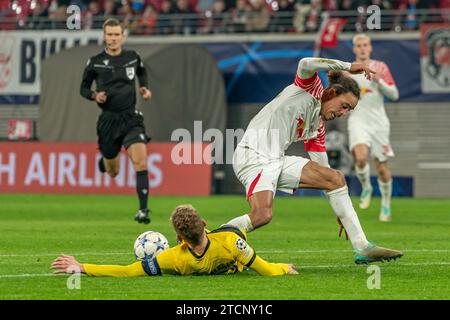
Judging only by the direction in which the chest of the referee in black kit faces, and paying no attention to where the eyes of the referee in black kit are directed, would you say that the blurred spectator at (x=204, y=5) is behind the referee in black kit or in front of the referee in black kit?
behind

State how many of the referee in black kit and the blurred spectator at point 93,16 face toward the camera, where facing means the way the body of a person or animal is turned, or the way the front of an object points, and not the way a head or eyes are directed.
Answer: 2

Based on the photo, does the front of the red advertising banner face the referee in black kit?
yes

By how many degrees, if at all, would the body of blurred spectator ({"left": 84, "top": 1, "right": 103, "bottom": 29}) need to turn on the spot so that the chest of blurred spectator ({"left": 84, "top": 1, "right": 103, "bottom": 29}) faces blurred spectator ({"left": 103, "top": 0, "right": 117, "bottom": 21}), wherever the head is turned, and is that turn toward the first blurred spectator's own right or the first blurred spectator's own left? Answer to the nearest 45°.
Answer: approximately 90° to the first blurred spectator's own left

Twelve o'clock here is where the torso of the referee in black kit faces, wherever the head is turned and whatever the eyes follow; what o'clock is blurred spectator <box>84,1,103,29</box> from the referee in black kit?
The blurred spectator is roughly at 6 o'clock from the referee in black kit.

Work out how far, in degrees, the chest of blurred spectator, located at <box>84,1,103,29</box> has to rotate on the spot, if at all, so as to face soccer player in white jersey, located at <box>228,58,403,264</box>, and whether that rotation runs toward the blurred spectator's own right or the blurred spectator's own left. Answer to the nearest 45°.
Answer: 0° — they already face them

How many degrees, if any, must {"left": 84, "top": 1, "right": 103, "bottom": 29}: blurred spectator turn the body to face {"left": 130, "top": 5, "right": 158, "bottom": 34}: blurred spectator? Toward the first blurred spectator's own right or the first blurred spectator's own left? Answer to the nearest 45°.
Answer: approximately 90° to the first blurred spectator's own left

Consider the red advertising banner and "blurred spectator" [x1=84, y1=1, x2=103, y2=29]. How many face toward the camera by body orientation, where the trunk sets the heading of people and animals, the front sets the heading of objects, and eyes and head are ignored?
2
